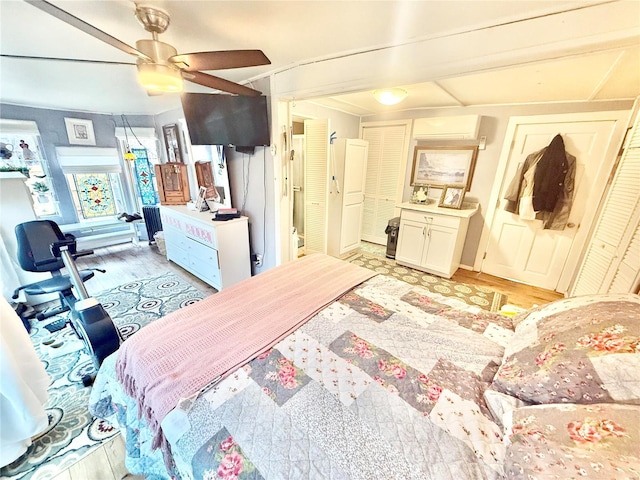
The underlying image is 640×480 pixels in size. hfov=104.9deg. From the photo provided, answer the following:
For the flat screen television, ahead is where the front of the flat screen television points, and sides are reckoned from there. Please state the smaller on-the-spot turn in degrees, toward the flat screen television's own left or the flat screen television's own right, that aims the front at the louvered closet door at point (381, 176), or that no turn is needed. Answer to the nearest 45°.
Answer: approximately 90° to the flat screen television's own left

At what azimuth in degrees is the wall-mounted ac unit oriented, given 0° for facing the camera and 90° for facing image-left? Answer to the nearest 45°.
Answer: approximately 45°

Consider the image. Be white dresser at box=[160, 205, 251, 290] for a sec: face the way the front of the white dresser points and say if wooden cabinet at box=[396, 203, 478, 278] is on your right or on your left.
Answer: on your left

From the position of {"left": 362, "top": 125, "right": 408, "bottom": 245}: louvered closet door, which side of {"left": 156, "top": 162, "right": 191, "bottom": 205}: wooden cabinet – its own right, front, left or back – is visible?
left

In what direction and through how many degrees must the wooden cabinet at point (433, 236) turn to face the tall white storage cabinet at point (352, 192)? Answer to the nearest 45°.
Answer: approximately 45° to its right

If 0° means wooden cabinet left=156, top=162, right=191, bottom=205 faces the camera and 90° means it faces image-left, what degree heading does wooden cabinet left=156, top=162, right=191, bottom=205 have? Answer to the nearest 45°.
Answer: approximately 0°

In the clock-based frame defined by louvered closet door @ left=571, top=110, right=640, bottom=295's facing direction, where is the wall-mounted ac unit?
The wall-mounted ac unit is roughly at 2 o'clock from the louvered closet door.

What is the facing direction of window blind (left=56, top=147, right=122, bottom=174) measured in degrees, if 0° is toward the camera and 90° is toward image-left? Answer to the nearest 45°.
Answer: approximately 0°

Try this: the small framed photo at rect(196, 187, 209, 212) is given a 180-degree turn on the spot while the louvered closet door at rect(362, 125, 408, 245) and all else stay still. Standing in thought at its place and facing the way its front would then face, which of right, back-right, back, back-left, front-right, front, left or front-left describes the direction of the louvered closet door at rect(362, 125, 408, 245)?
front-right

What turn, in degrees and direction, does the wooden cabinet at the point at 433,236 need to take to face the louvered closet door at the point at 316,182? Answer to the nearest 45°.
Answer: approximately 45° to its right

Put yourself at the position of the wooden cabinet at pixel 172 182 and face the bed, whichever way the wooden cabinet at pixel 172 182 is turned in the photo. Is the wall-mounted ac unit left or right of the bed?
left
